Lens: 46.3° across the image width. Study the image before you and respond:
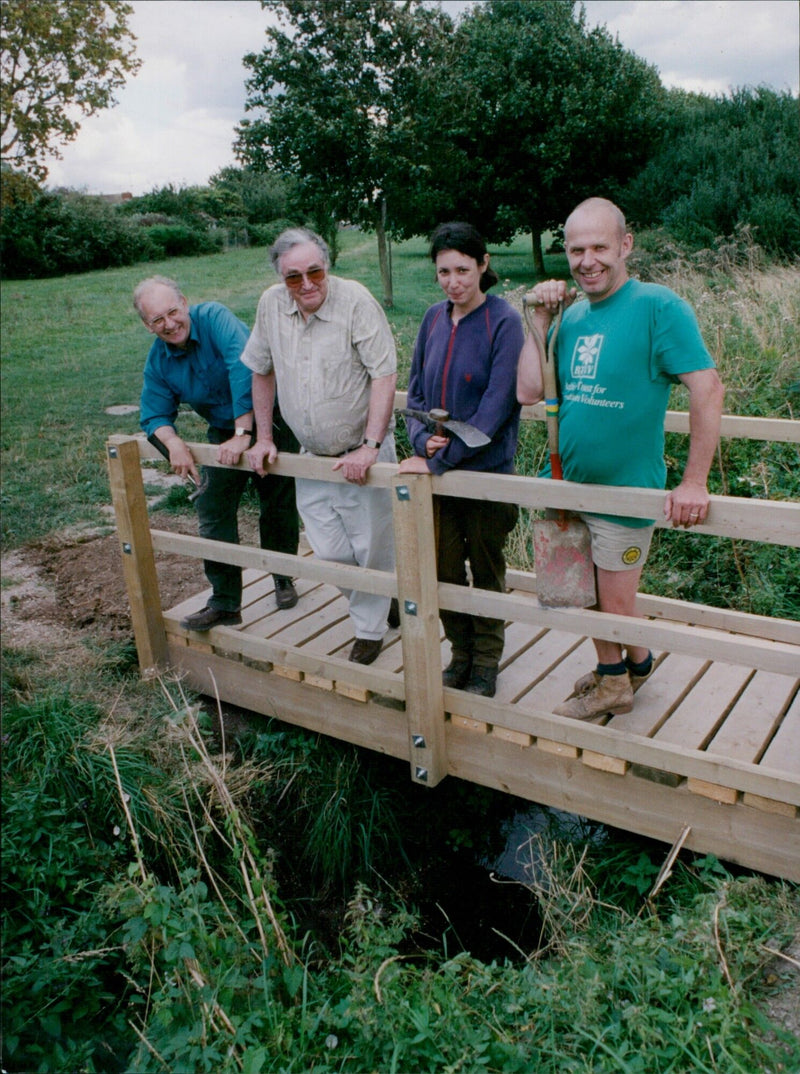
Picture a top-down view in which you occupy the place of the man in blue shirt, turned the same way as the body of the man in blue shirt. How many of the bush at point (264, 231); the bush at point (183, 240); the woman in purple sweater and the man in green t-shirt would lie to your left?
2

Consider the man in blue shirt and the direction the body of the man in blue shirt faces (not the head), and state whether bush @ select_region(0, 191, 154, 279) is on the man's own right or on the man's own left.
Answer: on the man's own right

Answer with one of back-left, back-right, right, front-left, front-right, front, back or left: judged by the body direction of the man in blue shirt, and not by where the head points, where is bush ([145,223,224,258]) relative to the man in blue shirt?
back-right

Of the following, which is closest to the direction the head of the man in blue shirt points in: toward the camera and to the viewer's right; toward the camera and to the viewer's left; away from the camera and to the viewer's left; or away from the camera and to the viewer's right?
toward the camera and to the viewer's right

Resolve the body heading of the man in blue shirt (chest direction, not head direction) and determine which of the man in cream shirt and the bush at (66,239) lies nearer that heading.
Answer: the man in cream shirt

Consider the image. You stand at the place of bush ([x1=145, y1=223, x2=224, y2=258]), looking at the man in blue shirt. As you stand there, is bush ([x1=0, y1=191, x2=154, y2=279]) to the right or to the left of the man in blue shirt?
right

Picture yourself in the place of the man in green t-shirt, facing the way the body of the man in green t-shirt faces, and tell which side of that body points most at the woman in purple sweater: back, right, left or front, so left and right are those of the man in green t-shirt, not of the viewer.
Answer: right

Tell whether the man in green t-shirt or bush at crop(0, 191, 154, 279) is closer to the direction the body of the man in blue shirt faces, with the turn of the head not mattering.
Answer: the man in green t-shirt

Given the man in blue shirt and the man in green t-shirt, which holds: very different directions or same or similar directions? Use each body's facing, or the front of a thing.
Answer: same or similar directions

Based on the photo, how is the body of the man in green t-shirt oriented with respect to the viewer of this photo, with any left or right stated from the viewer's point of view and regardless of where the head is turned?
facing the viewer and to the left of the viewer

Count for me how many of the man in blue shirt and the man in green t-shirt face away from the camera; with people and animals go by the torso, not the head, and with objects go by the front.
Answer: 0

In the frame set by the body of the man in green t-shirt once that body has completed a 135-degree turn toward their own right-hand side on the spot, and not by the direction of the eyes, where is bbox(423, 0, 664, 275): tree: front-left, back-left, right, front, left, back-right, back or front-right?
front
